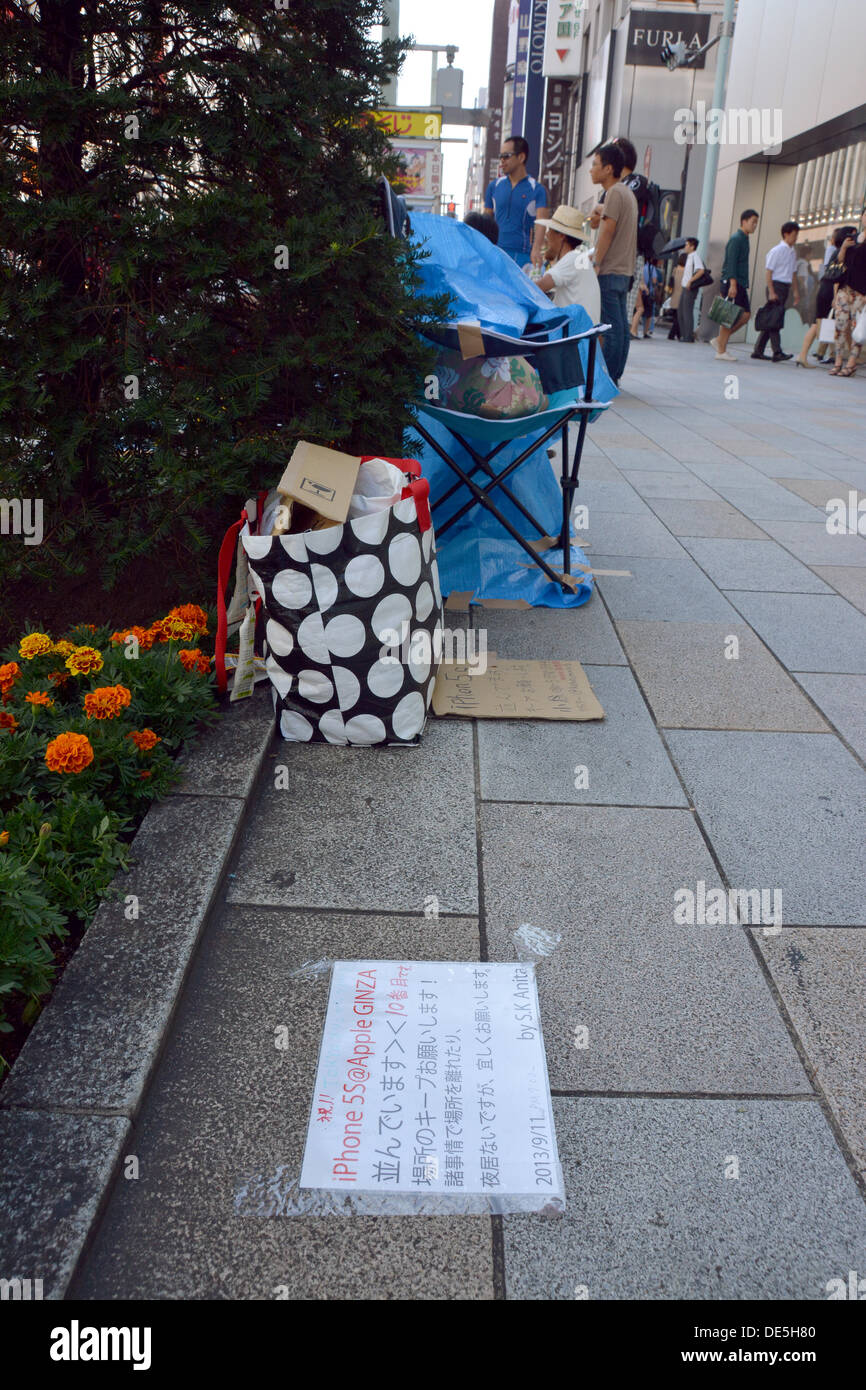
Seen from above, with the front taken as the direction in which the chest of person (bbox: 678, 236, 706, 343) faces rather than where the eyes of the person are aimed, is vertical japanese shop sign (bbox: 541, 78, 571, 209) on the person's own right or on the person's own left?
on the person's own right

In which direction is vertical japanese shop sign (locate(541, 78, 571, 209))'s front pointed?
toward the camera

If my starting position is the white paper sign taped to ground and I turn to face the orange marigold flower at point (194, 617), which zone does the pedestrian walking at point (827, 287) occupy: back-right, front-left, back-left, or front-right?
front-right

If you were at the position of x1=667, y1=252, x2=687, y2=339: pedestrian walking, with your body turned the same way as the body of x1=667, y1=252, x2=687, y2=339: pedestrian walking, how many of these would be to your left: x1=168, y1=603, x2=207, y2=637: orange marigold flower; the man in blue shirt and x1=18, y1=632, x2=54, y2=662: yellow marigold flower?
3

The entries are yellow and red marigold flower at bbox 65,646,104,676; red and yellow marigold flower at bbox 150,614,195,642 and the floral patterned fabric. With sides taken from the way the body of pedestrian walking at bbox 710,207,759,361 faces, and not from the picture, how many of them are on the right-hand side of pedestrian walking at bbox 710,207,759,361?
3

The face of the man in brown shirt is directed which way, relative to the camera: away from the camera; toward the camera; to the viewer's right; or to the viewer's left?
to the viewer's left

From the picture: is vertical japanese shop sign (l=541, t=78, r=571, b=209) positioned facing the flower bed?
yes

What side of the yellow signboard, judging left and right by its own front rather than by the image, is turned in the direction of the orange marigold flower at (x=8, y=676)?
front
